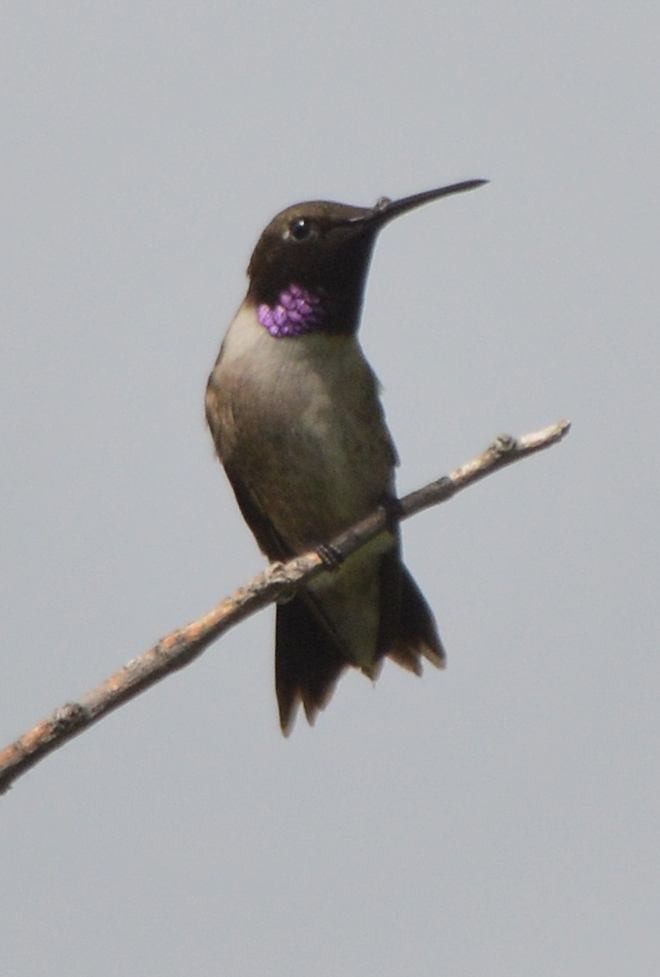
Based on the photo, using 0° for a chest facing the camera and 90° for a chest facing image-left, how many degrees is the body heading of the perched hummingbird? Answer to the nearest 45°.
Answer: approximately 315°
